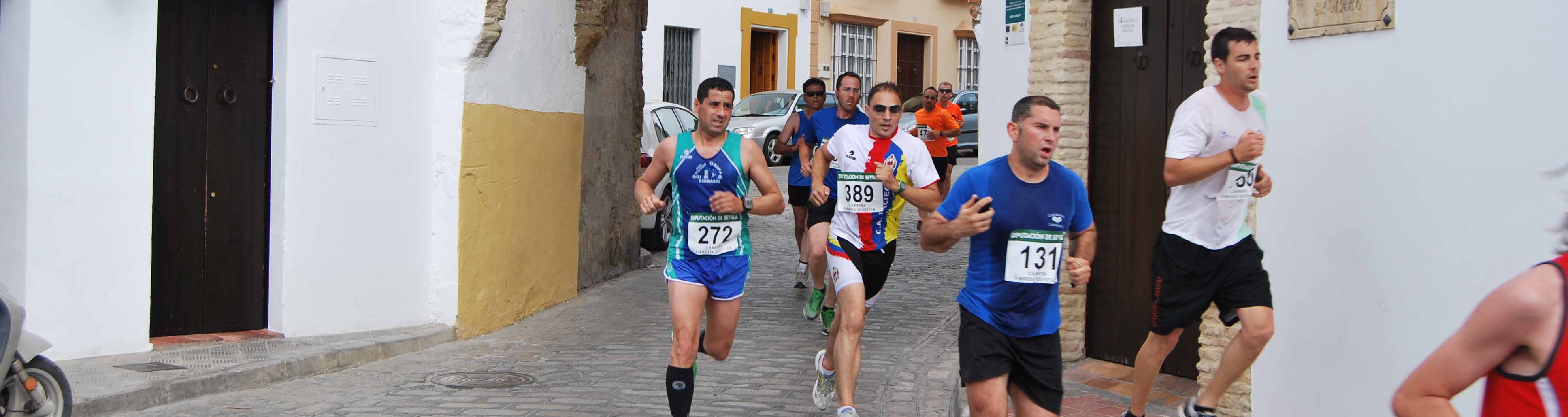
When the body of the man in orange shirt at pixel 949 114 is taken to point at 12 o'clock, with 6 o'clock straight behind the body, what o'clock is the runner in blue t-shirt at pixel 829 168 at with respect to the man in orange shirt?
The runner in blue t-shirt is roughly at 12 o'clock from the man in orange shirt.

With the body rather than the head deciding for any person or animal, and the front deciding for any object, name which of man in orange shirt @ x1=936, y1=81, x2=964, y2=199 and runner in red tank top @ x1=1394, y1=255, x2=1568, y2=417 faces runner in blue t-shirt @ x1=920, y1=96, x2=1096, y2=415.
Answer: the man in orange shirt

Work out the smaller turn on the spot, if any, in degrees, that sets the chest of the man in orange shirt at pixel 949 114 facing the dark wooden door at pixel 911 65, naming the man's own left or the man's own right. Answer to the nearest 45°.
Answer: approximately 180°

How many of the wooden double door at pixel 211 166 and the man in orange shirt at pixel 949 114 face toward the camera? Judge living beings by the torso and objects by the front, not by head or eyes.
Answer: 2

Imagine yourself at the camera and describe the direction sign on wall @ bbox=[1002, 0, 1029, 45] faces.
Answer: facing the viewer and to the left of the viewer

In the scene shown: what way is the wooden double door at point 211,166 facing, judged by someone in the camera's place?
facing the viewer

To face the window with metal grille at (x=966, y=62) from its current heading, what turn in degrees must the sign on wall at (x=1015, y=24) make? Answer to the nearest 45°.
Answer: approximately 135° to its right

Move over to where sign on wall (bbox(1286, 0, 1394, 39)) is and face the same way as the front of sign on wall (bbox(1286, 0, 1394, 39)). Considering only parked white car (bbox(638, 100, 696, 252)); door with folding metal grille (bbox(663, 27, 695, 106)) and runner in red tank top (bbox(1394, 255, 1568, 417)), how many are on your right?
2

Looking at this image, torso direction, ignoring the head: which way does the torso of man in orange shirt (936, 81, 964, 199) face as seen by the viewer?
toward the camera

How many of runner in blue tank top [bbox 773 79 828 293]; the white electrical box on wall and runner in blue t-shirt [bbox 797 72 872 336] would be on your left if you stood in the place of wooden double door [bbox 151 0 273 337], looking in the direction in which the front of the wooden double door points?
3
